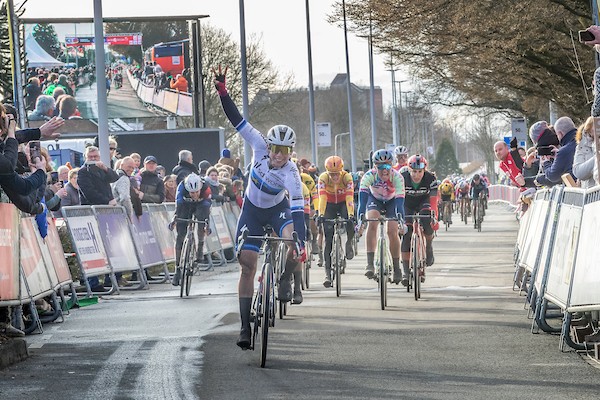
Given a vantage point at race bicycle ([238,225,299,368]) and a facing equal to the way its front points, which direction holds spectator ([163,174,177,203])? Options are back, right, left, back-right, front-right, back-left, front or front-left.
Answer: back

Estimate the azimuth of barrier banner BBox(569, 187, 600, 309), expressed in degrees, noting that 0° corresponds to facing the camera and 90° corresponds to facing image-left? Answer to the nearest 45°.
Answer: approximately 45°

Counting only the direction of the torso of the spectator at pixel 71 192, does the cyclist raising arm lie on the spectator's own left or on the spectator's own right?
on the spectator's own right

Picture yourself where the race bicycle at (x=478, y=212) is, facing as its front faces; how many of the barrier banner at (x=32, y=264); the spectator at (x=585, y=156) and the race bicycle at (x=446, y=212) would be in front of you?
2

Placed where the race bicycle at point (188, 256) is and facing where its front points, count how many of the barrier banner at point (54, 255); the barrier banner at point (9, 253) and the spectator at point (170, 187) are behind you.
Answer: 1

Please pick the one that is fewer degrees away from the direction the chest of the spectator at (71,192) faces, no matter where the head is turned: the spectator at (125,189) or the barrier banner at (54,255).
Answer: the spectator

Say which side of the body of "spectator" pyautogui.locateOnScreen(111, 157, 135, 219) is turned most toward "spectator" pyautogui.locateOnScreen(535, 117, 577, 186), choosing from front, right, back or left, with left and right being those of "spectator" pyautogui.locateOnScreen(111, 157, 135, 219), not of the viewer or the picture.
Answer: front

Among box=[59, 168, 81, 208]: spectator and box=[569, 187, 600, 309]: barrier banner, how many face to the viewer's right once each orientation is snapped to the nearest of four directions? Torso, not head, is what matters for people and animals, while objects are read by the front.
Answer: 1

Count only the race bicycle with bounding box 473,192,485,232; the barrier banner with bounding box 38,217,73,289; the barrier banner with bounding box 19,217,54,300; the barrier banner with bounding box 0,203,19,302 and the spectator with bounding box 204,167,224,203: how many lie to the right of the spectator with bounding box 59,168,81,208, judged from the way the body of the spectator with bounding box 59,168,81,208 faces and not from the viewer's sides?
3
